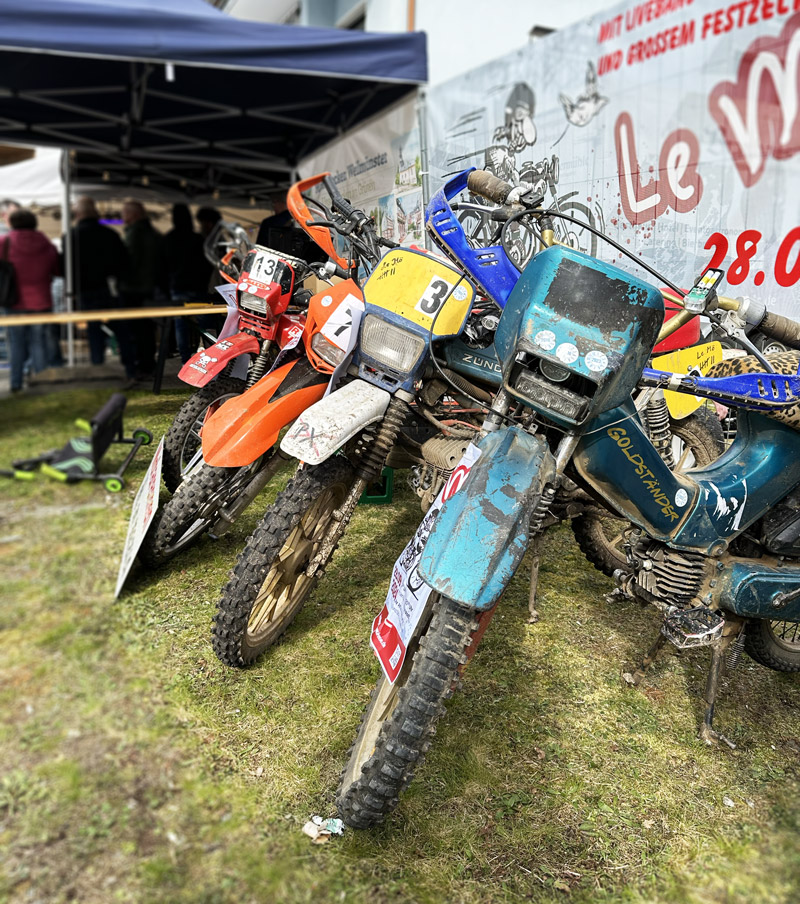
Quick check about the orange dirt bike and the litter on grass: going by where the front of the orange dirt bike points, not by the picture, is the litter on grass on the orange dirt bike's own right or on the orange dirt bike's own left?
on the orange dirt bike's own left

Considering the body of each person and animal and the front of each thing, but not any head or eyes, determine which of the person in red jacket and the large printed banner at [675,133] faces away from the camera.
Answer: the person in red jacket

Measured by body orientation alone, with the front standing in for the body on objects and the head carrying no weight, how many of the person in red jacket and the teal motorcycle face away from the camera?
1
